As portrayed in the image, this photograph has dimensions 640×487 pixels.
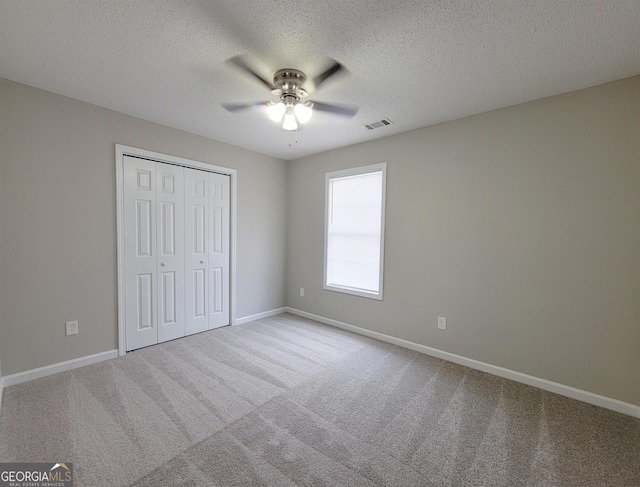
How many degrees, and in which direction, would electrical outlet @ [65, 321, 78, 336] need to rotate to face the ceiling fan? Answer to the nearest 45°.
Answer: approximately 45° to its left

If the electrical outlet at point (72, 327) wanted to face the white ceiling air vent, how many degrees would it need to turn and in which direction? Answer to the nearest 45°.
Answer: approximately 45° to its left

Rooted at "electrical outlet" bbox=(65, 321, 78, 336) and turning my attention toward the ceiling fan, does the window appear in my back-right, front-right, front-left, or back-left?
front-left

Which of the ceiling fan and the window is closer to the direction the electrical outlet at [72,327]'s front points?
the ceiling fan

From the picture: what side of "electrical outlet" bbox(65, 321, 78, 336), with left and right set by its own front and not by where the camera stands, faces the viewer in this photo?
front

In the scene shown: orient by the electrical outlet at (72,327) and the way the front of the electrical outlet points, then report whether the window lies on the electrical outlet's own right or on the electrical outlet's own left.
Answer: on the electrical outlet's own left
